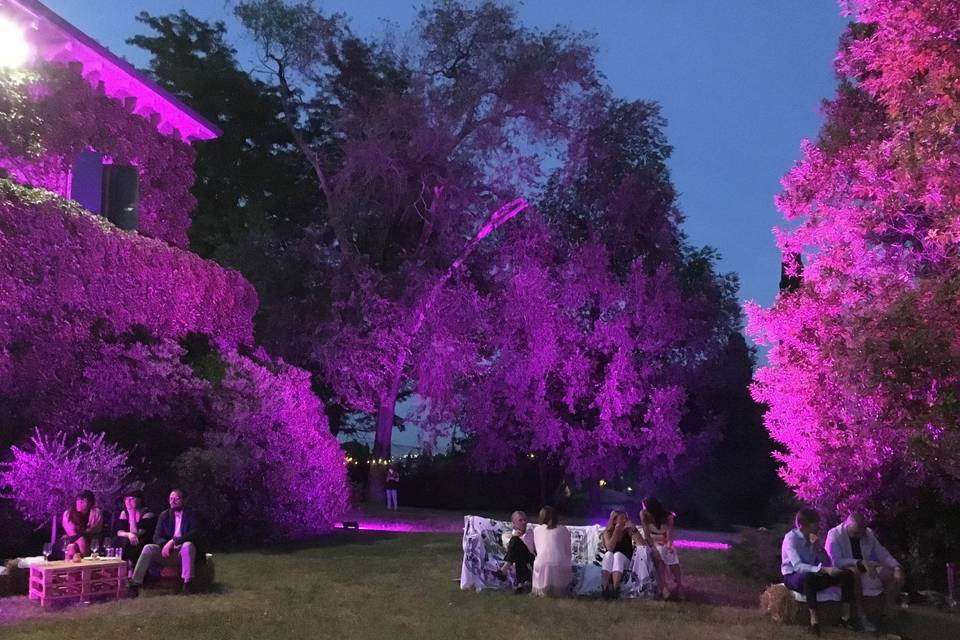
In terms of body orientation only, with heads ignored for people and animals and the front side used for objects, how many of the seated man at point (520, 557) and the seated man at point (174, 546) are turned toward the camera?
2

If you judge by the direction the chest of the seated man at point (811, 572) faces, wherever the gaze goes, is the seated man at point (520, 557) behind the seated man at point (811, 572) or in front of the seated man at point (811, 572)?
behind

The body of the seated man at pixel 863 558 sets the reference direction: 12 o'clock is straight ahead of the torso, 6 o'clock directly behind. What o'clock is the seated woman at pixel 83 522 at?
The seated woman is roughly at 4 o'clock from the seated man.

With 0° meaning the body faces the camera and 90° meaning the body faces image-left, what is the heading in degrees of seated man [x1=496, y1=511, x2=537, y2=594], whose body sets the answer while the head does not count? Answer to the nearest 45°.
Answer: approximately 0°

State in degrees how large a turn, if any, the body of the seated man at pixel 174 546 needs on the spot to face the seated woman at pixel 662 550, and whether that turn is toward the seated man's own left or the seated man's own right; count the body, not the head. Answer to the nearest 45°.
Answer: approximately 90° to the seated man's own left

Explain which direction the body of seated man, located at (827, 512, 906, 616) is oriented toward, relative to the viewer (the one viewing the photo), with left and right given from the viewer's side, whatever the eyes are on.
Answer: facing the viewer and to the right of the viewer

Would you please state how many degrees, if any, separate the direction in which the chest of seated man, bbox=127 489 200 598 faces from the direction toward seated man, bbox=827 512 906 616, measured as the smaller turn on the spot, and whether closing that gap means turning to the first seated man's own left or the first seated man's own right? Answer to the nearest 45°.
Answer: approximately 45° to the first seated man's own left

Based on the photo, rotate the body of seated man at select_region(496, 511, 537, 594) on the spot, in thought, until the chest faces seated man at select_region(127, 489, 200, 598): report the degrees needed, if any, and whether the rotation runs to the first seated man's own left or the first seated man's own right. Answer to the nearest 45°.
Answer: approximately 90° to the first seated man's own right

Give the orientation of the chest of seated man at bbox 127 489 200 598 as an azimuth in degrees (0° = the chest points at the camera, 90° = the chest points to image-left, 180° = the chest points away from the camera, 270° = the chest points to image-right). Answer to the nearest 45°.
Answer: approximately 0°
